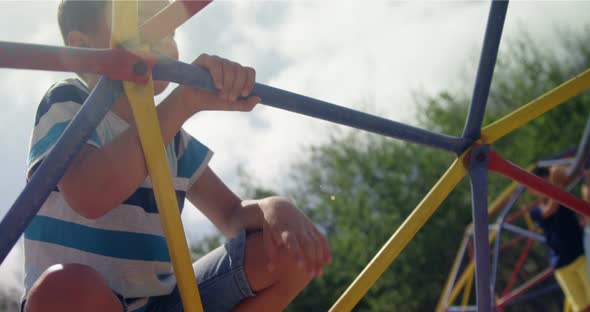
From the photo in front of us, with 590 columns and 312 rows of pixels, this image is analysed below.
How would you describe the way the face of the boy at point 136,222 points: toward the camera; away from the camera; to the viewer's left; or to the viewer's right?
to the viewer's right

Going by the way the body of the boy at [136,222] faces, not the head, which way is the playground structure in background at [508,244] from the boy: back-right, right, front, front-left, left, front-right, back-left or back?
left

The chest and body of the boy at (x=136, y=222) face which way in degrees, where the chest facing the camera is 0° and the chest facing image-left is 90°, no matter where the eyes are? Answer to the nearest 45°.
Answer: approximately 315°

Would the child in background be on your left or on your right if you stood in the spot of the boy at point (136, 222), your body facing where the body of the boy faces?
on your left

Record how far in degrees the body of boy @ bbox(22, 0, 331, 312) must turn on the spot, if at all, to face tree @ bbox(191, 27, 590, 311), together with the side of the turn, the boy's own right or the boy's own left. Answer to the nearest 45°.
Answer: approximately 90° to the boy's own left
